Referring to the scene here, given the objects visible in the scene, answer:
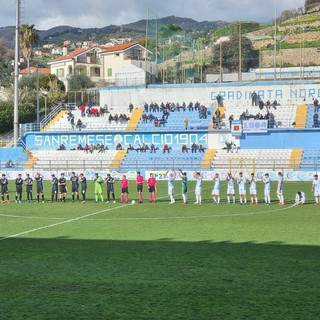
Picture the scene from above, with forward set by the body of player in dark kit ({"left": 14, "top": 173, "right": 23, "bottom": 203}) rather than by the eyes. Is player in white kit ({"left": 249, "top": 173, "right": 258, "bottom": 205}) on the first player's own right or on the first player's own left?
on the first player's own left

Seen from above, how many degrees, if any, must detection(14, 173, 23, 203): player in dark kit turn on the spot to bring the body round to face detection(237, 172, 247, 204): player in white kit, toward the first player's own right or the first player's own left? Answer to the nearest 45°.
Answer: approximately 45° to the first player's own left

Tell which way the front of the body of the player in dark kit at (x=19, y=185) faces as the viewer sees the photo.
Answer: toward the camera

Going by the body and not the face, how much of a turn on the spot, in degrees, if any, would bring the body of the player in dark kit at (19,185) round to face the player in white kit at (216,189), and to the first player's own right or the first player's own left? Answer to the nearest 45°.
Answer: approximately 45° to the first player's own left

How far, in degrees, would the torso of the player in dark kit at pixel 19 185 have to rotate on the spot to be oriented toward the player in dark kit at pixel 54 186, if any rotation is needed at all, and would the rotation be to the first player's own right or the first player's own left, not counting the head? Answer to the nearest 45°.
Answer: approximately 90° to the first player's own left
